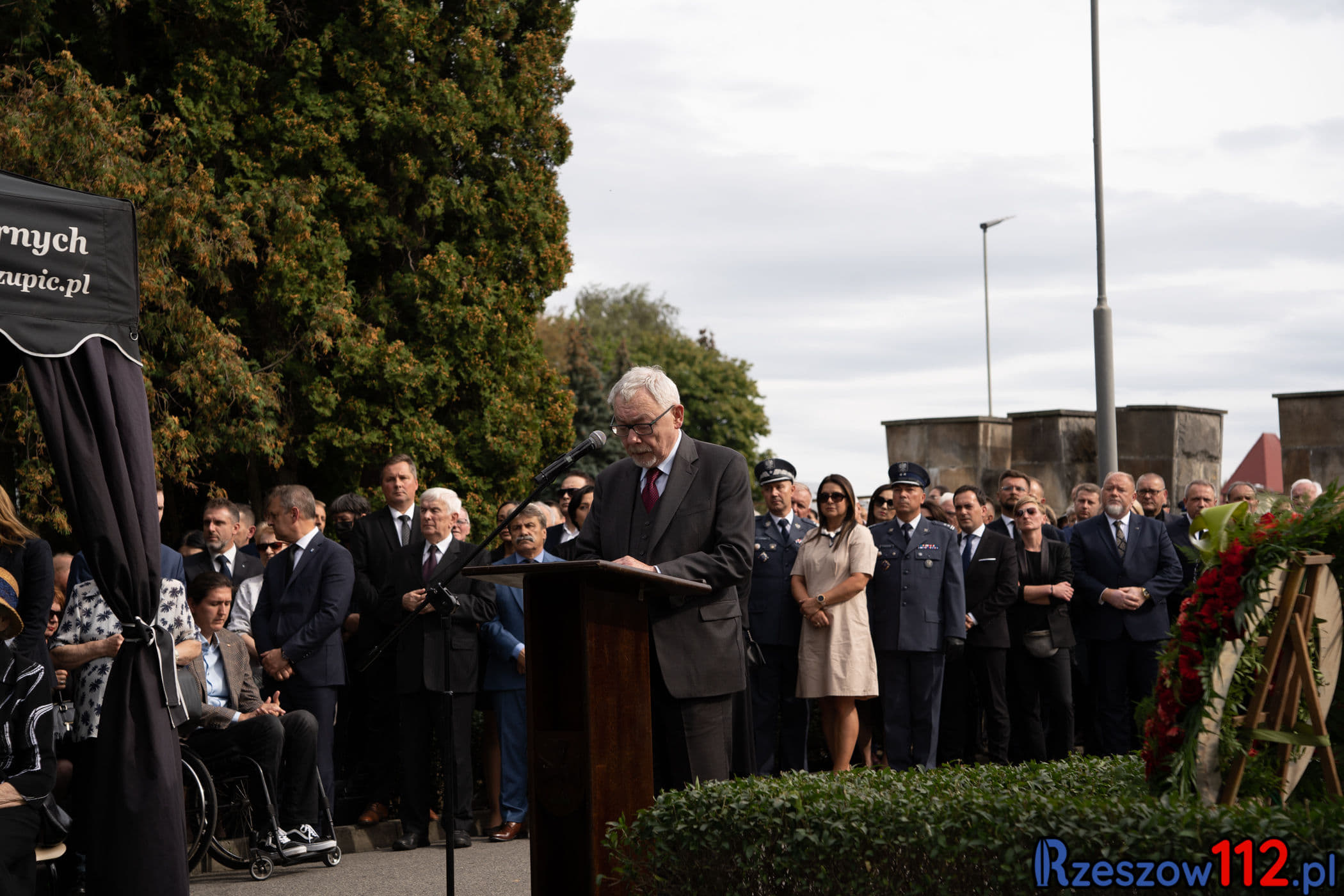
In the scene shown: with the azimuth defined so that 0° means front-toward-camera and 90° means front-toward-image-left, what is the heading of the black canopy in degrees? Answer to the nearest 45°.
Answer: approximately 0°

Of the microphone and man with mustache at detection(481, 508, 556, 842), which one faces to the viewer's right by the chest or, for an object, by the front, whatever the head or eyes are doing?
the microphone

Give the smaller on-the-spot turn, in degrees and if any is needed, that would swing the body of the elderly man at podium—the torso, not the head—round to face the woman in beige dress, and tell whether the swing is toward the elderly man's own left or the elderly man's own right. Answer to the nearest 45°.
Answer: approximately 135° to the elderly man's own right

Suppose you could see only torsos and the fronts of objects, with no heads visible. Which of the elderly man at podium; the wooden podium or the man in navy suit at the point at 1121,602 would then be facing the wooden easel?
the man in navy suit

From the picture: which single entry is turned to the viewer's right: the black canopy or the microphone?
the microphone

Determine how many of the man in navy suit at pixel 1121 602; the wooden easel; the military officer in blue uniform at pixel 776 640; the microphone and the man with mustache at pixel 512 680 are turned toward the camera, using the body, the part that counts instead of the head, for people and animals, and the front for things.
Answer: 3

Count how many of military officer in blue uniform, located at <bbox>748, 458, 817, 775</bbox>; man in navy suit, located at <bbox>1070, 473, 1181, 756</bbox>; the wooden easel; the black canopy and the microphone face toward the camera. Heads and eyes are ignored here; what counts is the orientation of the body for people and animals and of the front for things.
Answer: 3

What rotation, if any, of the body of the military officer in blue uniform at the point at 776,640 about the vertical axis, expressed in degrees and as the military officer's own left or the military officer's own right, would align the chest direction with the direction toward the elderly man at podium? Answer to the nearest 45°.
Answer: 0° — they already face them

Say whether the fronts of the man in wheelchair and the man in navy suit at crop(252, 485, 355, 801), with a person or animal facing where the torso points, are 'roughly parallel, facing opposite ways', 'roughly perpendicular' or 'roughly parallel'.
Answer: roughly perpendicular
